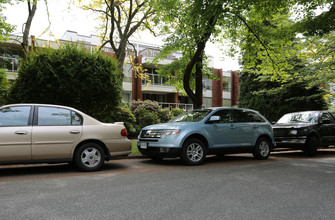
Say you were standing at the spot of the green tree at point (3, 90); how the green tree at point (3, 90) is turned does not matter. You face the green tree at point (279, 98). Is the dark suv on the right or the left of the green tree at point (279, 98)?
right

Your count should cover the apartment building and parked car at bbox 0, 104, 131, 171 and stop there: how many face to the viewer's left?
1

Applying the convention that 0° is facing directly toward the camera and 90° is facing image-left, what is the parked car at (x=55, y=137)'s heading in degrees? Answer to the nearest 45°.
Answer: approximately 90°

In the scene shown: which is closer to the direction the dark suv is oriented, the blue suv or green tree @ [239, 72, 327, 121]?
the blue suv

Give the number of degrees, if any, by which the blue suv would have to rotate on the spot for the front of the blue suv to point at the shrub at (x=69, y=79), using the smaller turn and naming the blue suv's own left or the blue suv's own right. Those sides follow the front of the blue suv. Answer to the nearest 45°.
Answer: approximately 90° to the blue suv's own right

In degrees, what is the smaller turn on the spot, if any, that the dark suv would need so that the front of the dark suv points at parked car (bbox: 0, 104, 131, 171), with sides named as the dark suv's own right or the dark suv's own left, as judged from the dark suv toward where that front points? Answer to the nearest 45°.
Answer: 0° — it already faces it

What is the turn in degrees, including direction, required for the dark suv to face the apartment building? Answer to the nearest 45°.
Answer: approximately 90° to its right

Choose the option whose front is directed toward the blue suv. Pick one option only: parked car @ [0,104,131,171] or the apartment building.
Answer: the apartment building

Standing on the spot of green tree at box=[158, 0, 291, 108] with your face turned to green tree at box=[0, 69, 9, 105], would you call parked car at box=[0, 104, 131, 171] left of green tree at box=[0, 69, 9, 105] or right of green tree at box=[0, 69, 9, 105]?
left

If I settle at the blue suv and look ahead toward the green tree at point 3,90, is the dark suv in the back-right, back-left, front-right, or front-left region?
back-right
